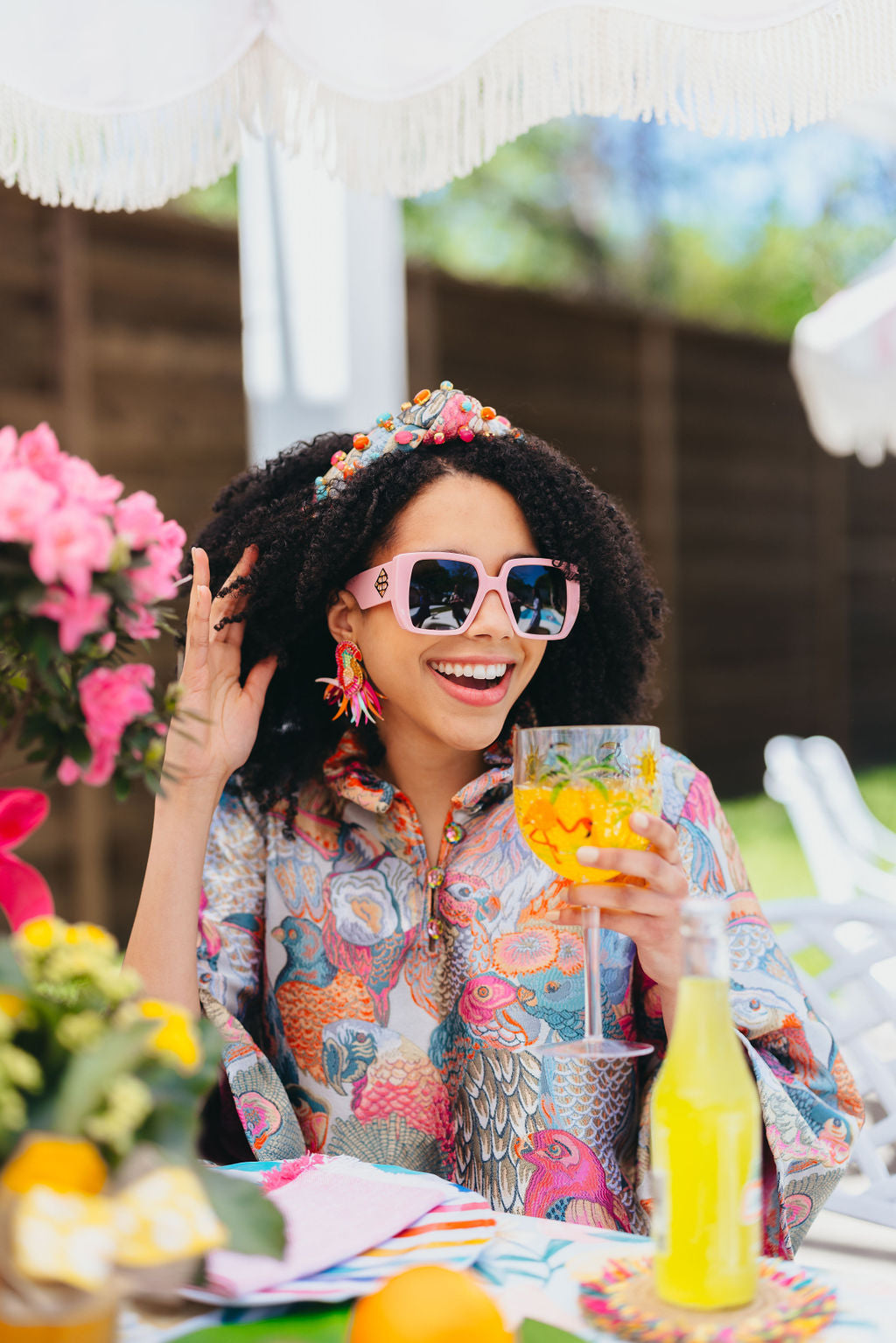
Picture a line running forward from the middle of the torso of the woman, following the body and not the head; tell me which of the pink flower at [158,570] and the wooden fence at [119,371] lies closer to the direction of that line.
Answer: the pink flower

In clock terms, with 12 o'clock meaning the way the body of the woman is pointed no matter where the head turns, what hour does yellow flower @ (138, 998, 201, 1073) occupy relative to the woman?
The yellow flower is roughly at 12 o'clock from the woman.

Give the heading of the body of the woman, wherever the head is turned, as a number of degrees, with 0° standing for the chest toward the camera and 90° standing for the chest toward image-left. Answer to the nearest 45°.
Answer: approximately 0°

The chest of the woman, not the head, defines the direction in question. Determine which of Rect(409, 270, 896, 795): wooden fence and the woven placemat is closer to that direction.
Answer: the woven placemat

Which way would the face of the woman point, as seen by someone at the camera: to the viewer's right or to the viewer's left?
to the viewer's right

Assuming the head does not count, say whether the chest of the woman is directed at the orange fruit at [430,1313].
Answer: yes

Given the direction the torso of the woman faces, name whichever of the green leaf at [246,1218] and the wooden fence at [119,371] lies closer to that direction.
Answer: the green leaf

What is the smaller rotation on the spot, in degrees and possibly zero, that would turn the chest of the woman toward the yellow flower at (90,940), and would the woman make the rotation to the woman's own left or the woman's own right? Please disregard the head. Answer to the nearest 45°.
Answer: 0° — they already face it

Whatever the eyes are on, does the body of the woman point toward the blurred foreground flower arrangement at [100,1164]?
yes
